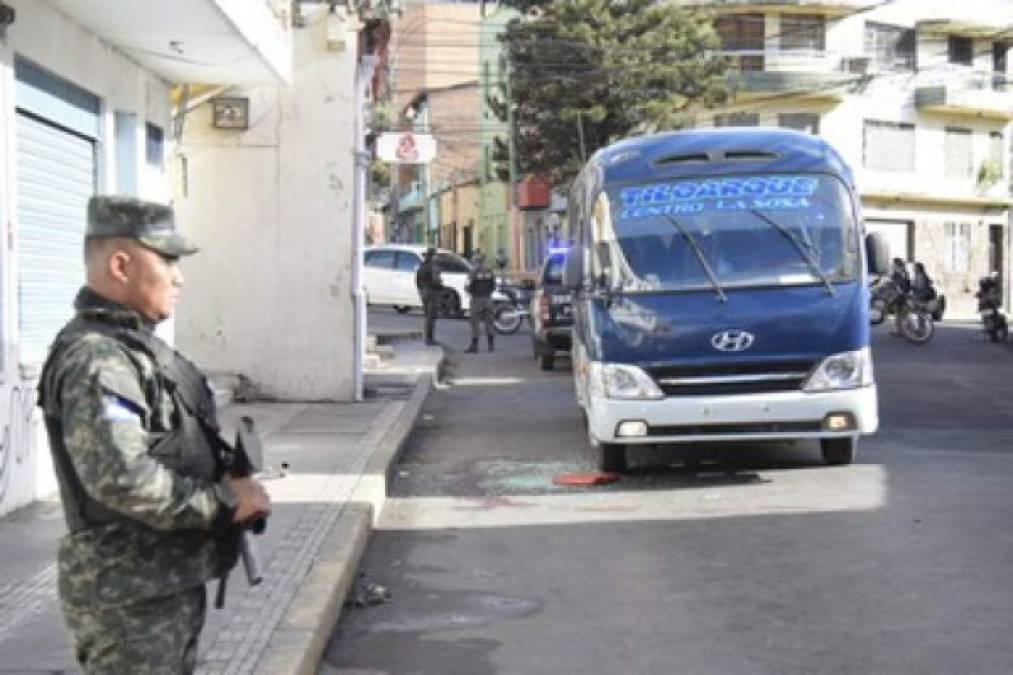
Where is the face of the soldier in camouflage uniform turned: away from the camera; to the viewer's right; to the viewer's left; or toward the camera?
to the viewer's right

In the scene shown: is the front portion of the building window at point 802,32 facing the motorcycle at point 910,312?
yes

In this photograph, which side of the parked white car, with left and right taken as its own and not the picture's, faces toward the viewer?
right

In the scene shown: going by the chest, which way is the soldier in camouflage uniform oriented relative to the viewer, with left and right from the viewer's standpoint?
facing to the right of the viewer

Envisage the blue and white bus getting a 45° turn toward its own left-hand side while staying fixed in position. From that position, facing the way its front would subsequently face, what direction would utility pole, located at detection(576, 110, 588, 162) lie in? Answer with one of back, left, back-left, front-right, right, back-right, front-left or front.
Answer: back-left

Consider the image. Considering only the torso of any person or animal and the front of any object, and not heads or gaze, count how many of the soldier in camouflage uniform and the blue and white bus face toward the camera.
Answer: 1

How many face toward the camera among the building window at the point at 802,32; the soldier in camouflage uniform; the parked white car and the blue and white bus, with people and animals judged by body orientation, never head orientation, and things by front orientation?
2

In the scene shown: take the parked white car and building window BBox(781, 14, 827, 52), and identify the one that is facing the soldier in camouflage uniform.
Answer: the building window

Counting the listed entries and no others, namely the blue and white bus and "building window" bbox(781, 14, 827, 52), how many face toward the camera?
2

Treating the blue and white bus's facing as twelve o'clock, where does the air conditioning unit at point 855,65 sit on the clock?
The air conditioning unit is roughly at 6 o'clock from the blue and white bus.

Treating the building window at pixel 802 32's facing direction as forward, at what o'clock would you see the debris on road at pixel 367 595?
The debris on road is roughly at 12 o'clock from the building window.
